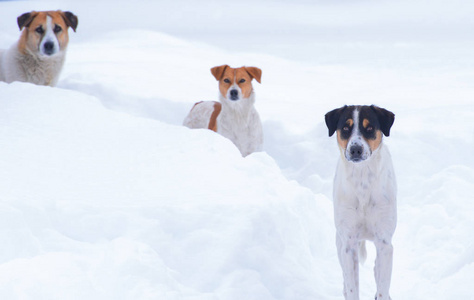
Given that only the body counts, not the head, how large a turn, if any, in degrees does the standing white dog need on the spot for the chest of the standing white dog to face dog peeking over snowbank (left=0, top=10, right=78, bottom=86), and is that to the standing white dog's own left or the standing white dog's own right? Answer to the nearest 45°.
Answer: approximately 135° to the standing white dog's own right

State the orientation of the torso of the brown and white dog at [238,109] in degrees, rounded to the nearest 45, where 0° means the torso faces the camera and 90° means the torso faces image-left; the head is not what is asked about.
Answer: approximately 315°

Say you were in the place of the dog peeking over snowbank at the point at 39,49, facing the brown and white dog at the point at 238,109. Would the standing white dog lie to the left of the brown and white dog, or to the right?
right

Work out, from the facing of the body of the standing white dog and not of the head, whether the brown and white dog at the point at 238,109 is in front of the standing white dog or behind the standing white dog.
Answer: behind

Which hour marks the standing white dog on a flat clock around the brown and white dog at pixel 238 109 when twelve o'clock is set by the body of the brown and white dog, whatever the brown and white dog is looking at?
The standing white dog is roughly at 1 o'clock from the brown and white dog.

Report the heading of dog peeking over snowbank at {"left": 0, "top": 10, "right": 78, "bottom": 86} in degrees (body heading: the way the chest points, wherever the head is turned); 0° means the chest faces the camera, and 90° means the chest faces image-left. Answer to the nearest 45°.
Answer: approximately 315°

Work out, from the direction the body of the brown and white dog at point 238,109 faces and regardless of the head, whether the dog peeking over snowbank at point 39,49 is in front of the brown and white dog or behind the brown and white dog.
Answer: behind
